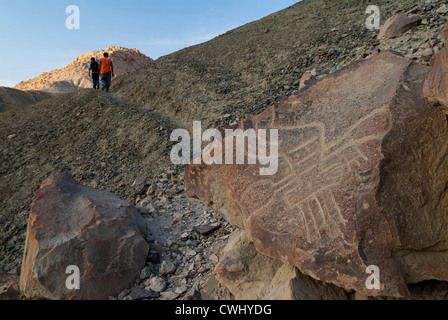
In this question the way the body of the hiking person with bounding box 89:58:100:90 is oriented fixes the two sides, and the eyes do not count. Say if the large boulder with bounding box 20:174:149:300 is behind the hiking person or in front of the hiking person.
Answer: behind

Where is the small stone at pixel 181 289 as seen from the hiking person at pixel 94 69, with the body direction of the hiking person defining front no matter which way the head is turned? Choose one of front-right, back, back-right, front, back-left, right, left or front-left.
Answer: back

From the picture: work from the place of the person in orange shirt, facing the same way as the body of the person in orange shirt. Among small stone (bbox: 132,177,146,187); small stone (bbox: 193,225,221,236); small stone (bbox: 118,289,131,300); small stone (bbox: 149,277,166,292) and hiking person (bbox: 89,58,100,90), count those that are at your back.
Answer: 4

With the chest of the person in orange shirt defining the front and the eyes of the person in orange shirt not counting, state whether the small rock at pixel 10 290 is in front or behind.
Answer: behind

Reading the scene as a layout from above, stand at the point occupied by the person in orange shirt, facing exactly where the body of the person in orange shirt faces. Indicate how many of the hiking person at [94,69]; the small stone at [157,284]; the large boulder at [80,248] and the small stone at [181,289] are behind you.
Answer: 3

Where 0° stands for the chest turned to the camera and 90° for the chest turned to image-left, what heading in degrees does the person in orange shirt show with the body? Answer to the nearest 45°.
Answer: approximately 180°

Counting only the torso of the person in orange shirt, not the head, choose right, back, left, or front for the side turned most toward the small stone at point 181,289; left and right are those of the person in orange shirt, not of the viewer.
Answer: back

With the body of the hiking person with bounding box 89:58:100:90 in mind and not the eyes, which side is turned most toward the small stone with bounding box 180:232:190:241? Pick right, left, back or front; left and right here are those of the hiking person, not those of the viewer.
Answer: back

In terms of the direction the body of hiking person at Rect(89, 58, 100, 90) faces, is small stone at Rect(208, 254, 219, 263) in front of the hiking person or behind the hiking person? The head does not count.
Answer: behind

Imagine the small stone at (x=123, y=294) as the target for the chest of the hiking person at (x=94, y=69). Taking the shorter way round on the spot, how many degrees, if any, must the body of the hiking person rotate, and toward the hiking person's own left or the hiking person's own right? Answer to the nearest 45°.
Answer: approximately 180°

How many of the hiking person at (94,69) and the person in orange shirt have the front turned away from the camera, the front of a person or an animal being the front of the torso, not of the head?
2

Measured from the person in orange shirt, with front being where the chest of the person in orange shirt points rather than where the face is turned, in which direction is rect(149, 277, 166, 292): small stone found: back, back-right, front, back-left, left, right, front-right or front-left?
back

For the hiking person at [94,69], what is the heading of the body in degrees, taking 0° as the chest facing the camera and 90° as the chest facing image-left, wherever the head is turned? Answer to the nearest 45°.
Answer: approximately 180°

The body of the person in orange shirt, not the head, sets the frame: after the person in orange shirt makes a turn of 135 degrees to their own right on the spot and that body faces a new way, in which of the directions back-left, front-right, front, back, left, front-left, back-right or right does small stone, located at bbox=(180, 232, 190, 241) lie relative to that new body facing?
front-right
